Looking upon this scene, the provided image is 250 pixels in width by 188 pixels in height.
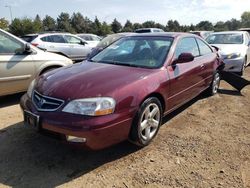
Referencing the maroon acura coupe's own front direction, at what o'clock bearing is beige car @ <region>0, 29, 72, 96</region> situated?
The beige car is roughly at 3 o'clock from the maroon acura coupe.

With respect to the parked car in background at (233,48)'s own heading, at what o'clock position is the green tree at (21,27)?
The green tree is roughly at 3 o'clock from the parked car in background.

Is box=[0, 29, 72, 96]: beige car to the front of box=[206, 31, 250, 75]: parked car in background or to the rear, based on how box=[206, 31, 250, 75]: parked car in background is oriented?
to the front

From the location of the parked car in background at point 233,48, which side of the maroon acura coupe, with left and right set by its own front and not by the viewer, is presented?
back

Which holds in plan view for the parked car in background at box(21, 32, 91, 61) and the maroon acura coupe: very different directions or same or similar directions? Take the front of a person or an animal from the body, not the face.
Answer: very different directions

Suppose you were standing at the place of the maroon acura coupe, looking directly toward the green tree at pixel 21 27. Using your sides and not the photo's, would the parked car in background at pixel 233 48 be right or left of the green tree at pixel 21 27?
right

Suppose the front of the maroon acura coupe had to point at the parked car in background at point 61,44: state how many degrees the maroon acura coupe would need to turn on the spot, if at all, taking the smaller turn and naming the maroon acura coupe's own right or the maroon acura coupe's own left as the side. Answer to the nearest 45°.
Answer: approximately 135° to the maroon acura coupe's own right

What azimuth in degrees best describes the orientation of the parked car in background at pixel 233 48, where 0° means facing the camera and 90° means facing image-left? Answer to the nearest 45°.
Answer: approximately 45°
